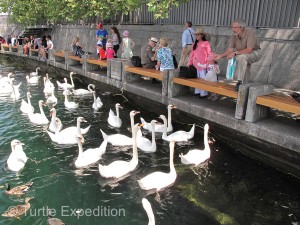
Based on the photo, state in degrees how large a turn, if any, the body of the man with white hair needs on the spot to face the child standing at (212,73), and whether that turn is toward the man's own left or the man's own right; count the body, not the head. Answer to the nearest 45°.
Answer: approximately 90° to the man's own right

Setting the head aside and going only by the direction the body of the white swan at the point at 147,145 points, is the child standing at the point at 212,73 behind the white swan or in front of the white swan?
in front

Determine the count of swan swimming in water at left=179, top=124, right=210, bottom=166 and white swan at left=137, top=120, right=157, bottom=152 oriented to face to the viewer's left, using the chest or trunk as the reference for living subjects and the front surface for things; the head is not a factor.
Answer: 0

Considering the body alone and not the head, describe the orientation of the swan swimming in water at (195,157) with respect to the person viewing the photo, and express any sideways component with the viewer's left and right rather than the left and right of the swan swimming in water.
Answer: facing to the right of the viewer

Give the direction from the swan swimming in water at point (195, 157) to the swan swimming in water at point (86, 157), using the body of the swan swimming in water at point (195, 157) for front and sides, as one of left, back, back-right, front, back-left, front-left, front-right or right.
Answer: back

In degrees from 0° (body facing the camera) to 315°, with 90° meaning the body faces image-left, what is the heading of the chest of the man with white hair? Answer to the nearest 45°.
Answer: approximately 45°

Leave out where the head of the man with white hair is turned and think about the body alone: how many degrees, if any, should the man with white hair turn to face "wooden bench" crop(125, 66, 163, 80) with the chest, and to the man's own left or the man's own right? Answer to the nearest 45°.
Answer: approximately 90° to the man's own right

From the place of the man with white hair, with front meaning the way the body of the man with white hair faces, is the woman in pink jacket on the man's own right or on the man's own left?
on the man's own right

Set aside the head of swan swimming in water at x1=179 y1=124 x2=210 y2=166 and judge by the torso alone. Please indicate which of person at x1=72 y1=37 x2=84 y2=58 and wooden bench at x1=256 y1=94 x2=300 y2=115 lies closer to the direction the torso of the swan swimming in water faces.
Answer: the wooden bench

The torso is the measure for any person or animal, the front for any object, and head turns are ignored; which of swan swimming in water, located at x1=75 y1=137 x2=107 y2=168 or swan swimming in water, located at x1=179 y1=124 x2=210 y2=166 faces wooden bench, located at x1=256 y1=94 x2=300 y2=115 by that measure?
swan swimming in water, located at x1=179 y1=124 x2=210 y2=166

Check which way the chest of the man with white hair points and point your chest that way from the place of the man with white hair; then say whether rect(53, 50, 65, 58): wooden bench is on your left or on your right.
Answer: on your right
